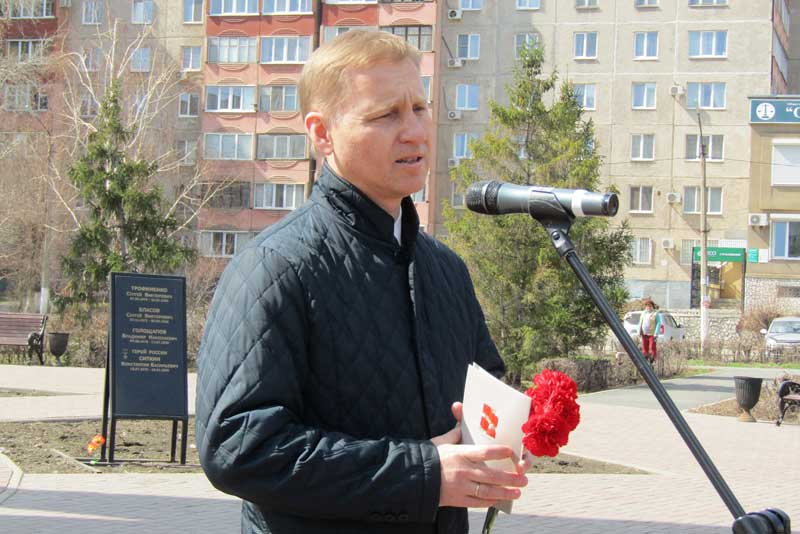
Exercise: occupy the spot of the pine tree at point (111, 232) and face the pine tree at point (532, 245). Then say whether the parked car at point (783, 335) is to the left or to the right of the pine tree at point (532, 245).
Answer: left

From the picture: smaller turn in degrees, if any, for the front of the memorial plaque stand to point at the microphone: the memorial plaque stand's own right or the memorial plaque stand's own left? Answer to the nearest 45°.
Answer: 0° — it already faces it

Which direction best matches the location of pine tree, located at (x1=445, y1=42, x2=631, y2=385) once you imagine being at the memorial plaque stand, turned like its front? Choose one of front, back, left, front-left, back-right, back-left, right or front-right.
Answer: back-left

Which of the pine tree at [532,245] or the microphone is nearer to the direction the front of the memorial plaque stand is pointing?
the microphone

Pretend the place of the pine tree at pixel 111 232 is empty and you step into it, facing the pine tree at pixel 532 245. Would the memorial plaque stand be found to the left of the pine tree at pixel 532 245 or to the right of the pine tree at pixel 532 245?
right

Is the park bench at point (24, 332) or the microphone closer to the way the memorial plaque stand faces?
the microphone

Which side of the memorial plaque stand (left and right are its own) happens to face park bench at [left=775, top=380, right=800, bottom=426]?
left

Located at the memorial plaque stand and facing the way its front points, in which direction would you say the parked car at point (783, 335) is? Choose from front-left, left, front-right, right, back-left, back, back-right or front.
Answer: back-left

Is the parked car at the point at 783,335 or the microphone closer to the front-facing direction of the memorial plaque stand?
the microphone

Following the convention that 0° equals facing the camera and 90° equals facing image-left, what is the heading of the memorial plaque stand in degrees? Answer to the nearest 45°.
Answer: approximately 0°

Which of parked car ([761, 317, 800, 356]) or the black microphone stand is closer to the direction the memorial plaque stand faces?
the black microphone stand

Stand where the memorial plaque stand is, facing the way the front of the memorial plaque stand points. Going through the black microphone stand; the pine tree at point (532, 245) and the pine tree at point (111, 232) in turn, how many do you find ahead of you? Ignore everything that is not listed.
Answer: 1

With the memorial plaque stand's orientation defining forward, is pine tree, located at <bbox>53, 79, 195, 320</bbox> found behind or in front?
behind

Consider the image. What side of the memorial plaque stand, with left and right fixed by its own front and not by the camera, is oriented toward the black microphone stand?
front
